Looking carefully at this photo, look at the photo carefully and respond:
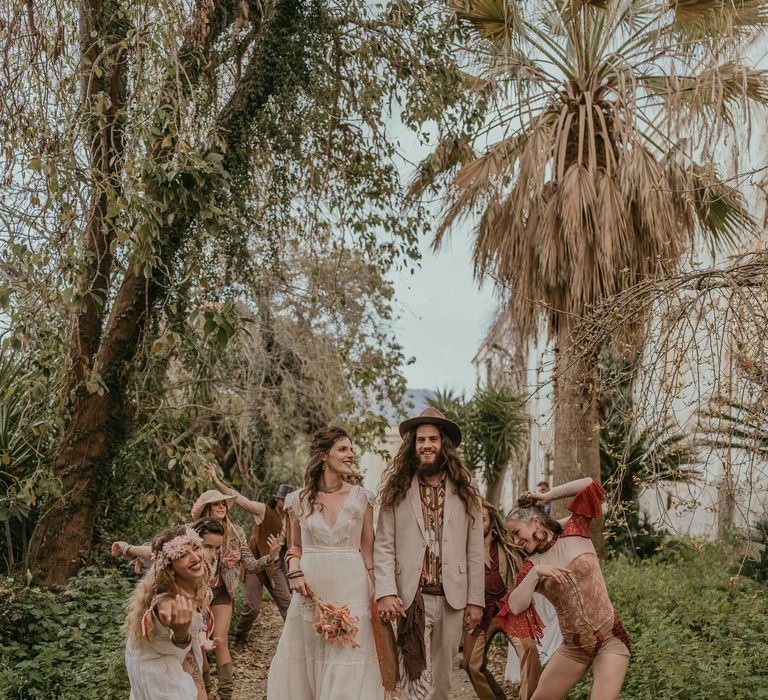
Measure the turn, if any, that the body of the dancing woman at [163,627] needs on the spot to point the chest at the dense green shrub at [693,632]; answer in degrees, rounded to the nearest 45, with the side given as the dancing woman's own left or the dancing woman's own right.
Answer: approximately 90° to the dancing woman's own left

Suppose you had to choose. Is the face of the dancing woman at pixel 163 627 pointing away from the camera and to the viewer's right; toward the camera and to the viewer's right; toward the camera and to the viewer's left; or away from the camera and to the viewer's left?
toward the camera and to the viewer's right

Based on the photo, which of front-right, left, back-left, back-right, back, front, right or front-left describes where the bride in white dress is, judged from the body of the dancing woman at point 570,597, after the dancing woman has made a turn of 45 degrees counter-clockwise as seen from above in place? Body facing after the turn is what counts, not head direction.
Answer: right

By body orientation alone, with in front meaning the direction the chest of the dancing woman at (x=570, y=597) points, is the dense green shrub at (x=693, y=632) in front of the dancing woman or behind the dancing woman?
behind

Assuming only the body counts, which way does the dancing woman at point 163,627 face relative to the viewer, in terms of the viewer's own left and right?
facing the viewer and to the right of the viewer

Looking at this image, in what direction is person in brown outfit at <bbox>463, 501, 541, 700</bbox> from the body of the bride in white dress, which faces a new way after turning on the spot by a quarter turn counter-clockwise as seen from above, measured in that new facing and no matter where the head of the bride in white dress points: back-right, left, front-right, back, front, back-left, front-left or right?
front-left

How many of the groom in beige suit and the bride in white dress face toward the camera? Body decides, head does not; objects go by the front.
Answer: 2

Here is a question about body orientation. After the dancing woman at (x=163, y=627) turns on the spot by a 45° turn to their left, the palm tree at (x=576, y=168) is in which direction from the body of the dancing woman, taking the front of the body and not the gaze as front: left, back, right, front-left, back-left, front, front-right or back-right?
front-left

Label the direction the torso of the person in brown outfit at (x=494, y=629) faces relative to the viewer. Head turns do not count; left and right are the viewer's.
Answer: facing the viewer and to the left of the viewer

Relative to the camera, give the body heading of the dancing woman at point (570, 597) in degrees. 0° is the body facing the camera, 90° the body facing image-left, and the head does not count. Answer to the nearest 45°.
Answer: approximately 45°

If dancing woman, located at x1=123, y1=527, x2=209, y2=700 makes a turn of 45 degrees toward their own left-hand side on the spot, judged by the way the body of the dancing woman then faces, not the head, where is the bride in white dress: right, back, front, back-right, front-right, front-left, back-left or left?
front-left

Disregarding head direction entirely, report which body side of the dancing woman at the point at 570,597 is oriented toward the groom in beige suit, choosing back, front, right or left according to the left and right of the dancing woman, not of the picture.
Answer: right

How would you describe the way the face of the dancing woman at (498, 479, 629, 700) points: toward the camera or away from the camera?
toward the camera

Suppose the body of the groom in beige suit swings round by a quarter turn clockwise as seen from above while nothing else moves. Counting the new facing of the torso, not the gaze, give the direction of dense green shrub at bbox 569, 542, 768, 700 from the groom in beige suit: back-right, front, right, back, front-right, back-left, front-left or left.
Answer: back-right

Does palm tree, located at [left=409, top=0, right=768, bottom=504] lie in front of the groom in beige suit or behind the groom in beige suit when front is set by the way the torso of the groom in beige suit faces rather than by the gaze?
behind

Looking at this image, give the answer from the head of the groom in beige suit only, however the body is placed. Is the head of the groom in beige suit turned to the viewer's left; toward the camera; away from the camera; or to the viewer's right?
toward the camera

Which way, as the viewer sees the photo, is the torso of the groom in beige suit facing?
toward the camera
